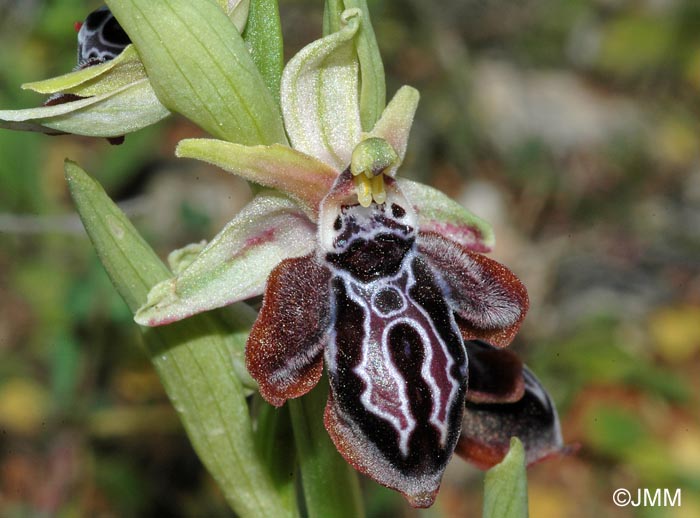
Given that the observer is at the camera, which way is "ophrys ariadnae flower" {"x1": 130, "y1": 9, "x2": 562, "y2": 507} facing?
facing the viewer
